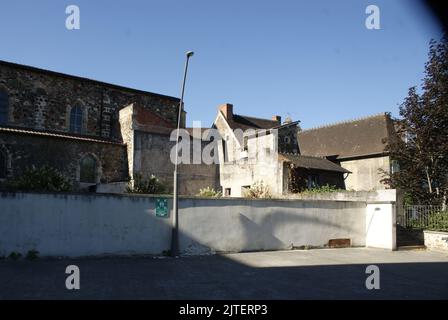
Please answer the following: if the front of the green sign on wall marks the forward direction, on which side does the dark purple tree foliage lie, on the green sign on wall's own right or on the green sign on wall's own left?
on the green sign on wall's own left

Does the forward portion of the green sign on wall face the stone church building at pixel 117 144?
no

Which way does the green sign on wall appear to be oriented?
toward the camera

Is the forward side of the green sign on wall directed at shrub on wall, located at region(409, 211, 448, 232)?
no

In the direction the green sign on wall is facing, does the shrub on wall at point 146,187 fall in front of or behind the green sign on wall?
behind

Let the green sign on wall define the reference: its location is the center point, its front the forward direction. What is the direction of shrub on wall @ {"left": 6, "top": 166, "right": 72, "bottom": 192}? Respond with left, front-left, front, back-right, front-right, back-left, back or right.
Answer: back-right
